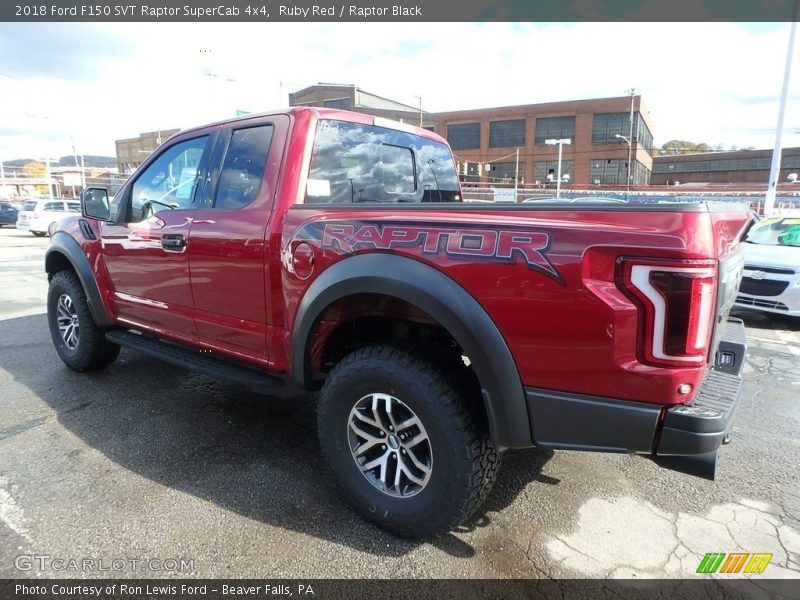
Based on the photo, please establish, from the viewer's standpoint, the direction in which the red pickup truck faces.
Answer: facing away from the viewer and to the left of the viewer

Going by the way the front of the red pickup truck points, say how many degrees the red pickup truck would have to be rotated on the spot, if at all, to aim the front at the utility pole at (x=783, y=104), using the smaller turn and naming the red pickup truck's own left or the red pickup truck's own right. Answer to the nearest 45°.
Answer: approximately 90° to the red pickup truck's own right

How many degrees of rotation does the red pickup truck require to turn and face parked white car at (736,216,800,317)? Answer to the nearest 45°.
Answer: approximately 90° to its right

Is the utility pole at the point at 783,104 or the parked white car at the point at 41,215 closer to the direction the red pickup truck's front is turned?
the parked white car
